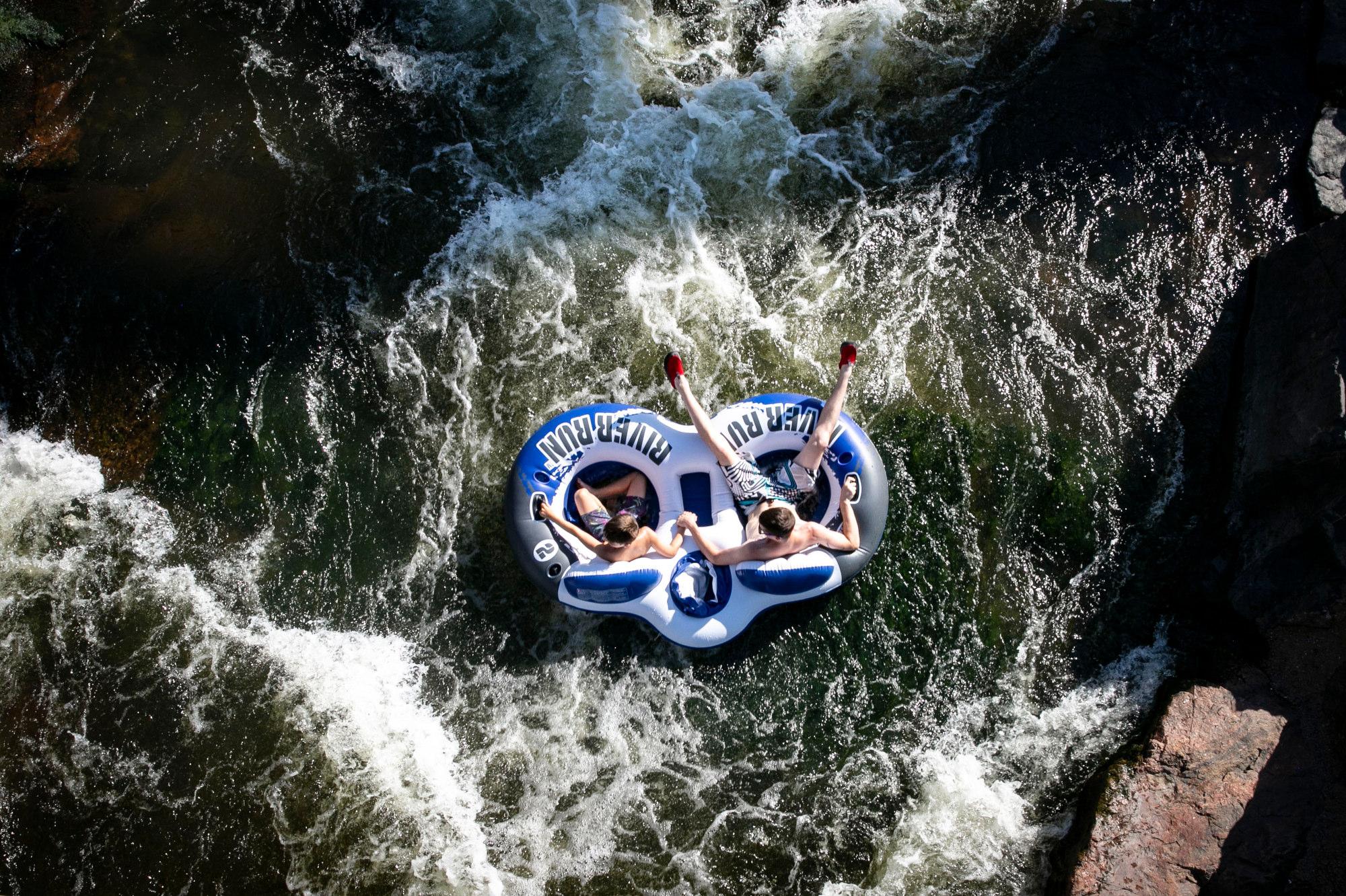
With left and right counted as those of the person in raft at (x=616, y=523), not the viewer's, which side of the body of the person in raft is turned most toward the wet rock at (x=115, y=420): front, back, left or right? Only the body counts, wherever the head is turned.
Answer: left

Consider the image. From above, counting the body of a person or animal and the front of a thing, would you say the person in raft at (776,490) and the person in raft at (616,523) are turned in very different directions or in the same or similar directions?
same or similar directions

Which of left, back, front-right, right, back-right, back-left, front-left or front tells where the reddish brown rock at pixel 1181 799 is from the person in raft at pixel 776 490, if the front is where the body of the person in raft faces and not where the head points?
right

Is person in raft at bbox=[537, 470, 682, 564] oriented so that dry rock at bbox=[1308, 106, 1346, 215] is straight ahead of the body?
no

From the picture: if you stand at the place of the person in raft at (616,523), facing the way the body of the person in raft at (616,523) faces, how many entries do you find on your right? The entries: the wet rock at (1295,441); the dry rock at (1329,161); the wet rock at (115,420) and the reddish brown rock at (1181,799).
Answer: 3

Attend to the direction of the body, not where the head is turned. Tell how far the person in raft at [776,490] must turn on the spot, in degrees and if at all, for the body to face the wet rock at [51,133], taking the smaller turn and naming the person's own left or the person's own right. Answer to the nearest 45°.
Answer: approximately 90° to the person's own left

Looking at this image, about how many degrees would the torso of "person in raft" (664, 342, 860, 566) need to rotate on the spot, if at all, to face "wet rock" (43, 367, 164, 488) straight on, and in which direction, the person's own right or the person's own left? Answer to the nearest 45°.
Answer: approximately 90° to the person's own left

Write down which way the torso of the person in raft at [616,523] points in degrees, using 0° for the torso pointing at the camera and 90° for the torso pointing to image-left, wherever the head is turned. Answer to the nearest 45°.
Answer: approximately 180°

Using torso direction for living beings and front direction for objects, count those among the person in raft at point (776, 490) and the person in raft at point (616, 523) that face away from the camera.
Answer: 2

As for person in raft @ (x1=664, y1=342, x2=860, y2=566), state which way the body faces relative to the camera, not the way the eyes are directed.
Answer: away from the camera

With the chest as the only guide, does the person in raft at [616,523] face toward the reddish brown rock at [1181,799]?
no
